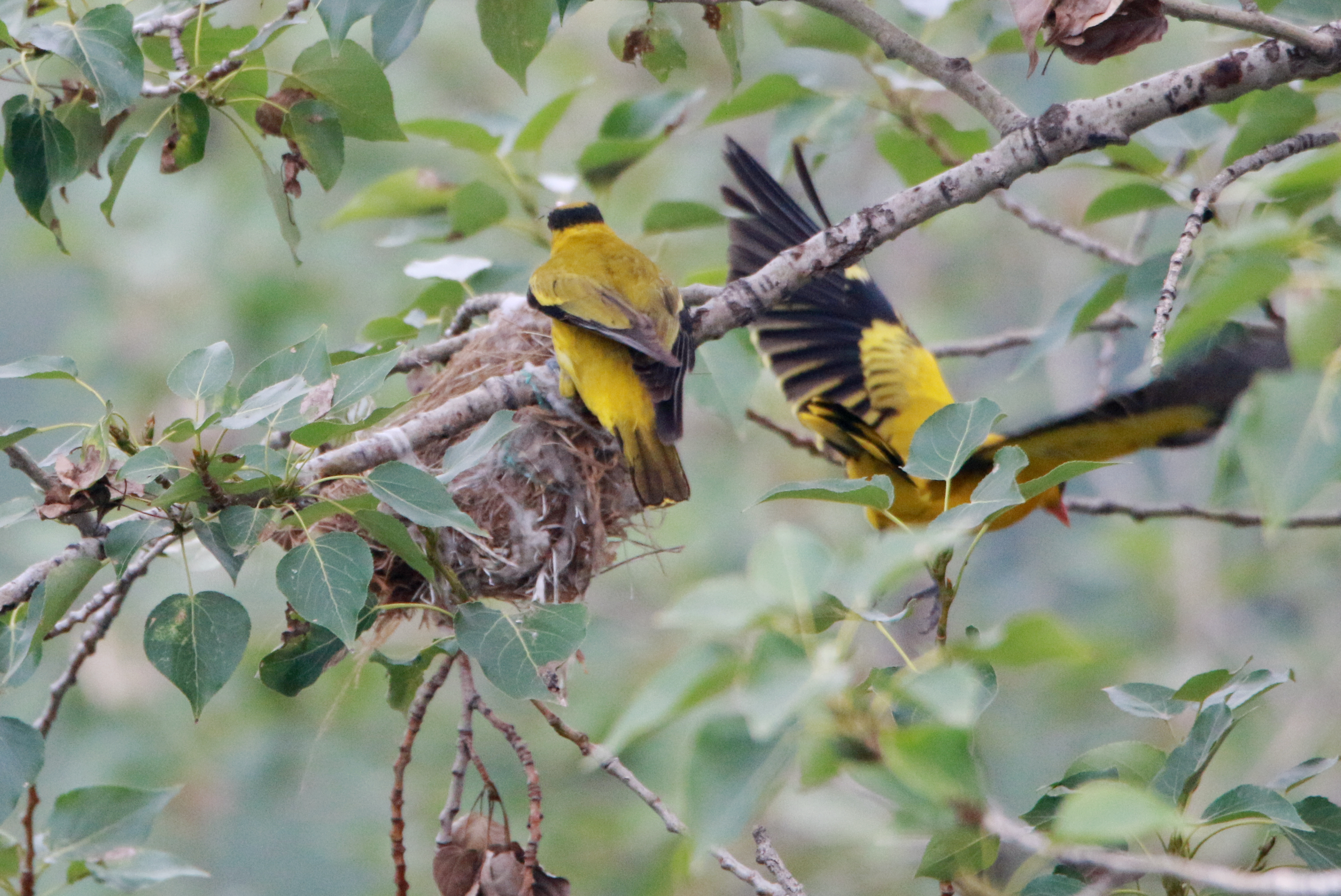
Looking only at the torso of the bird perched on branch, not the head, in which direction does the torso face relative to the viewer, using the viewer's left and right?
facing away from the viewer and to the left of the viewer

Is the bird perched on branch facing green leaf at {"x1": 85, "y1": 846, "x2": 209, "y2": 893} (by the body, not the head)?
no

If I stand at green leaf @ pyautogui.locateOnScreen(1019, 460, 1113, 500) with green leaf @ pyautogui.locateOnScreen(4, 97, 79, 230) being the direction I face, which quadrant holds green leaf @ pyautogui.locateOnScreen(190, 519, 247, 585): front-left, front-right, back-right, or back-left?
front-left

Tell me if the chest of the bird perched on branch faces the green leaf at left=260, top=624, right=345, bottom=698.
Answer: no

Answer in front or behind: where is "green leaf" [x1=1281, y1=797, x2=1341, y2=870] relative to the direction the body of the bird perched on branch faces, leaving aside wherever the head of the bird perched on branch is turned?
behind

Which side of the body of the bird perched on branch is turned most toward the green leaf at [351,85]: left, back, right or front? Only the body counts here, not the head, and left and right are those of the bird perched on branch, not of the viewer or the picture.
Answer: left

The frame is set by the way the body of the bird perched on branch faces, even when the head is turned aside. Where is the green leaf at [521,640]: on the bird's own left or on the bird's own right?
on the bird's own left

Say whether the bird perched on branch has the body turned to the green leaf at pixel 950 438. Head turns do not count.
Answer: no

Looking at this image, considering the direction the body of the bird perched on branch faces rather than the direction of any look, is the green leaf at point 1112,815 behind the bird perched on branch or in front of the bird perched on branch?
behind

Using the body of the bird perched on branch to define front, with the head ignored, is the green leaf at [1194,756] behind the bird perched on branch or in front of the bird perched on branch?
behind

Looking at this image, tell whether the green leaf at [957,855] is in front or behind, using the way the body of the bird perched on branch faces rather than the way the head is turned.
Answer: behind

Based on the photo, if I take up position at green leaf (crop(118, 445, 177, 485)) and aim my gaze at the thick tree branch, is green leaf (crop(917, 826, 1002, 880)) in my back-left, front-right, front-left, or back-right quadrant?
front-right

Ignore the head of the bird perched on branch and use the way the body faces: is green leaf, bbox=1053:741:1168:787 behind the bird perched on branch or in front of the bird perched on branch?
behind
